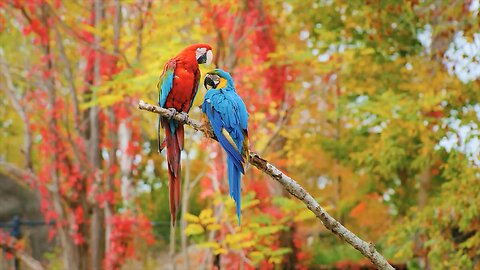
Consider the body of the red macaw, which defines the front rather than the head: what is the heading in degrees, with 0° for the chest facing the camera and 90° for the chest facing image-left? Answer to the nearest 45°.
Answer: approximately 315°

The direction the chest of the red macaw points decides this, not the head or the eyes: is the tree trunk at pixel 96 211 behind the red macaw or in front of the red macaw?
behind
